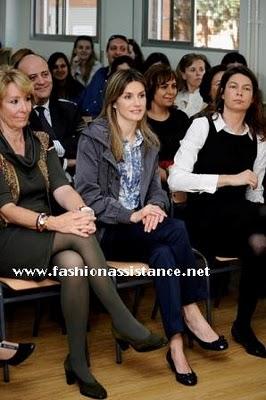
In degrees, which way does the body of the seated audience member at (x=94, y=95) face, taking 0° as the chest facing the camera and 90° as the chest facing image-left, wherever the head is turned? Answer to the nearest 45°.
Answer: approximately 315°

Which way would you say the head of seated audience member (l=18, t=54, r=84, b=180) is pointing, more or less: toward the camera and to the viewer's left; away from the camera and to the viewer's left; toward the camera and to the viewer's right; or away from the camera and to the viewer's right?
toward the camera and to the viewer's right

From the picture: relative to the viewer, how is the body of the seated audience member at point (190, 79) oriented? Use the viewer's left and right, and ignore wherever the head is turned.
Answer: facing the viewer and to the right of the viewer

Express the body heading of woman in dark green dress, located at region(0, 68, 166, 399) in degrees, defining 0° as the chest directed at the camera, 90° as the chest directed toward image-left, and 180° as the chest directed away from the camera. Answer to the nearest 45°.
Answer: approximately 315°

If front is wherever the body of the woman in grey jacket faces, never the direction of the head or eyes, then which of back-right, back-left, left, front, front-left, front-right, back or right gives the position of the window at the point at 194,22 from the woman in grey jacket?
back-left

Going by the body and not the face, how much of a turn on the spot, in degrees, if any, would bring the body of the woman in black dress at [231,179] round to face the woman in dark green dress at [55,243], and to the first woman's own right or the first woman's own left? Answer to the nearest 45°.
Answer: approximately 90° to the first woman's own right

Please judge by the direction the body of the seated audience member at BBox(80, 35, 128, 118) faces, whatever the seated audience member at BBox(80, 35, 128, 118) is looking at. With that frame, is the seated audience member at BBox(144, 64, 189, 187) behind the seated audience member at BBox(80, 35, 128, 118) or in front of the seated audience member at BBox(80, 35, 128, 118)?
in front

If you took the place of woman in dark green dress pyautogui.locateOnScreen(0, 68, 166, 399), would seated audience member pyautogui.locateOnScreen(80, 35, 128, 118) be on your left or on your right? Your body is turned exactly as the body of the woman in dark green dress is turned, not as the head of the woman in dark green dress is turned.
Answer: on your left
